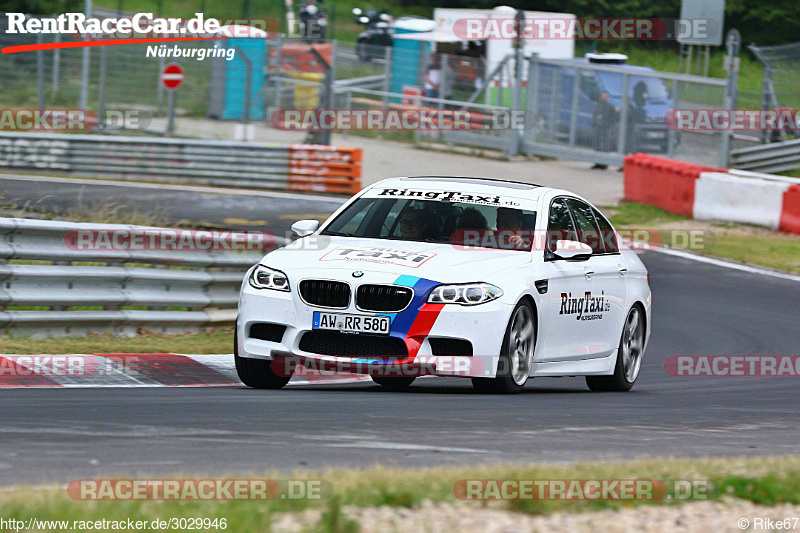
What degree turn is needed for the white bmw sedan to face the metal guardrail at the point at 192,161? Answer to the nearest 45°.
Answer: approximately 135° to its right

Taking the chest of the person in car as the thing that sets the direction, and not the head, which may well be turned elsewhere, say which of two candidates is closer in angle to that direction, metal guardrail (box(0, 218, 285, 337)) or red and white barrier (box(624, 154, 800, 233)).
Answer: the metal guardrail

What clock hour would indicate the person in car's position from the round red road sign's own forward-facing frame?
The person in car is roughly at 12 o'clock from the round red road sign.

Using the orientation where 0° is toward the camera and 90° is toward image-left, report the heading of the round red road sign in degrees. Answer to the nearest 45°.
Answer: approximately 0°

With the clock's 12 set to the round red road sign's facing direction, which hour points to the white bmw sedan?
The white bmw sedan is roughly at 12 o'clock from the round red road sign.

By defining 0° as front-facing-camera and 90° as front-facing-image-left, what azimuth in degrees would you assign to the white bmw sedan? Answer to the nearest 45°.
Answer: approximately 45°

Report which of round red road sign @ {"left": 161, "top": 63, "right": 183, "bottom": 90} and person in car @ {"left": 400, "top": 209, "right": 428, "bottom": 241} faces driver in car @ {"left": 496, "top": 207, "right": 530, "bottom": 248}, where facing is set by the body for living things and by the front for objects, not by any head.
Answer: the round red road sign

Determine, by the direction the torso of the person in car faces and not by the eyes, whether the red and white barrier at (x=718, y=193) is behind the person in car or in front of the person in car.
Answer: behind

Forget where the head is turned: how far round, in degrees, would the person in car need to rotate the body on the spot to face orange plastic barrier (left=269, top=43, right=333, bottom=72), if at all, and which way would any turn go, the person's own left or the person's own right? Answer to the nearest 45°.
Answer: approximately 135° to the person's own right

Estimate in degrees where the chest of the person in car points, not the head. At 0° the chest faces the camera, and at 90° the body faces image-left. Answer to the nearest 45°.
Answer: approximately 45°

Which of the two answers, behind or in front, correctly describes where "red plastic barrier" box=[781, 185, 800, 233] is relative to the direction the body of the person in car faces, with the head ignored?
behind
